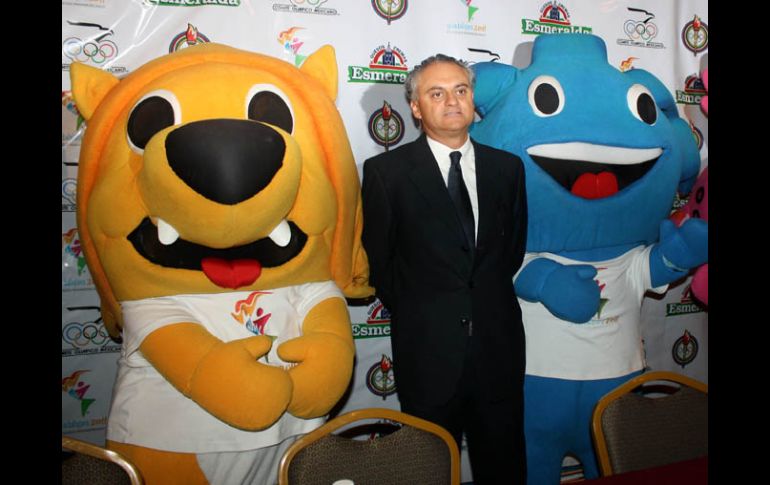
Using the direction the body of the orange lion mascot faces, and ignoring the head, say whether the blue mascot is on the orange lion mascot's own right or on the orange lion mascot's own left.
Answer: on the orange lion mascot's own left

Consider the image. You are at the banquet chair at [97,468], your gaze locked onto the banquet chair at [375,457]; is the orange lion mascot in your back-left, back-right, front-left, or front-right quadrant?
front-left

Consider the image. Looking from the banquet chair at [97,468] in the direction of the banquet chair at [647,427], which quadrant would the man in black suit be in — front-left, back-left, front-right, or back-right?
front-left

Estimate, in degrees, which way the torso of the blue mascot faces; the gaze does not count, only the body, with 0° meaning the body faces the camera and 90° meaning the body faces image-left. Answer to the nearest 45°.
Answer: approximately 0°

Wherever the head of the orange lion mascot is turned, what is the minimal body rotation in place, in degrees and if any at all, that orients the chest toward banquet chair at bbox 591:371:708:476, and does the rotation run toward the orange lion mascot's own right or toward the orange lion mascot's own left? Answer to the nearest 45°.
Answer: approximately 90° to the orange lion mascot's own left

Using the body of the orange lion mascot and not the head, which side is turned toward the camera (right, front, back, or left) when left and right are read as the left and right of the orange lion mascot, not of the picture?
front
